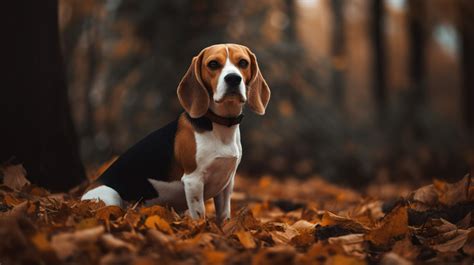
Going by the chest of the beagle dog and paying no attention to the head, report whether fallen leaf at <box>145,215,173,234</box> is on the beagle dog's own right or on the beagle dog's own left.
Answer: on the beagle dog's own right

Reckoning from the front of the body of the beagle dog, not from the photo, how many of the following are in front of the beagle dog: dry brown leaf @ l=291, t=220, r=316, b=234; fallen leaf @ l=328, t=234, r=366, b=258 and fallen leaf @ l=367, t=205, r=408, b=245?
3

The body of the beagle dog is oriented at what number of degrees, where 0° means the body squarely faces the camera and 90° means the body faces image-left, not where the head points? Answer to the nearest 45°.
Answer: approximately 315°

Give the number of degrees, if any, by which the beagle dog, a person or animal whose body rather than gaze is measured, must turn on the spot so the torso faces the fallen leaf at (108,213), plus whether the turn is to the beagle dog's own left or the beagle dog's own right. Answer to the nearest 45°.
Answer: approximately 90° to the beagle dog's own right

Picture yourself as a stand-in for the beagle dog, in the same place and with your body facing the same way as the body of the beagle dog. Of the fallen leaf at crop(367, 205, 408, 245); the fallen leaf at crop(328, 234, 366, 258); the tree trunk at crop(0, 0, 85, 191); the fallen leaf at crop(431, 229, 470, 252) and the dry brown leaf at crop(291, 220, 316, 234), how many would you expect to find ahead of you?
4

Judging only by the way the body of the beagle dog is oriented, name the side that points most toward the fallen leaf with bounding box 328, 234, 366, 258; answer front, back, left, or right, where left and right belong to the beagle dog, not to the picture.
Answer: front

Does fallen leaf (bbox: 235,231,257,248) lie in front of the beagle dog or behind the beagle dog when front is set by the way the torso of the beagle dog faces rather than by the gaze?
in front

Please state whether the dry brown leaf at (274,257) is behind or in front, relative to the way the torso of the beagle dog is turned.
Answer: in front

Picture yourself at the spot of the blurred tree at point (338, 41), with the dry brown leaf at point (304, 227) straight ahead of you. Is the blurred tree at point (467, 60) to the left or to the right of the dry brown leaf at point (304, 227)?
left

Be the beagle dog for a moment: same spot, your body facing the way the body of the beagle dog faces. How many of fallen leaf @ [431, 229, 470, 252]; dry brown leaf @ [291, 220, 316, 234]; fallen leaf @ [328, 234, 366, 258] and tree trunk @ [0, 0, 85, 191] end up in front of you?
3

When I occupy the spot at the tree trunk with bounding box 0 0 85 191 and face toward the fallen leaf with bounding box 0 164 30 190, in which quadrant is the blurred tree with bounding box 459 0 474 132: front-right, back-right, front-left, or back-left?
back-left

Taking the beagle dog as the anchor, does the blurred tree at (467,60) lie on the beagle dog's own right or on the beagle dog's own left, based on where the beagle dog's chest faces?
on the beagle dog's own left

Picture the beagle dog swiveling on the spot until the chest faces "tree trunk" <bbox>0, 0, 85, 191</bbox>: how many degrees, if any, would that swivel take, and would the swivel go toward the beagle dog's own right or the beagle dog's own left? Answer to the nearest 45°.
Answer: approximately 180°

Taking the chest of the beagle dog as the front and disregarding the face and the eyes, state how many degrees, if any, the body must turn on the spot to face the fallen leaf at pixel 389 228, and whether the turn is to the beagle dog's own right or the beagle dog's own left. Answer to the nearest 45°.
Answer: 0° — it already faces it

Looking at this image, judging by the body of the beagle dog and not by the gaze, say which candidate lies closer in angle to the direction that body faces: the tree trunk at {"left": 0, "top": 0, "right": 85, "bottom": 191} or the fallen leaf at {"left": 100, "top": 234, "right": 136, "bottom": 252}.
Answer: the fallen leaf

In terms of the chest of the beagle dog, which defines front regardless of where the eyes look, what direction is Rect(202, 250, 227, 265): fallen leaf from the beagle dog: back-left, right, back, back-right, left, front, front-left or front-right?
front-right
